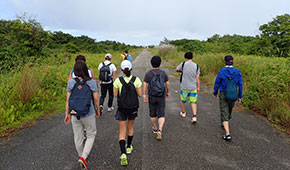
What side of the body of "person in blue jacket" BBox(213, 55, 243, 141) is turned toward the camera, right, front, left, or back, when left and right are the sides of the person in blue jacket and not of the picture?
back

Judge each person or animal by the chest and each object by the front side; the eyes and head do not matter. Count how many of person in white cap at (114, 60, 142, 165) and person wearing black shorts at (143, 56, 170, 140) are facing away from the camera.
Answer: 2

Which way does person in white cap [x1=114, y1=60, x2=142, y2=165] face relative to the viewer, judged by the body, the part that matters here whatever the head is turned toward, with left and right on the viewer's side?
facing away from the viewer

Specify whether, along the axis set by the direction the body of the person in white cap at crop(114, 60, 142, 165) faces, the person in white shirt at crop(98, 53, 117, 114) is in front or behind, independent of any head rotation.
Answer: in front

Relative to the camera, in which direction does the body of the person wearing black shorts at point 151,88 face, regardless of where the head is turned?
away from the camera

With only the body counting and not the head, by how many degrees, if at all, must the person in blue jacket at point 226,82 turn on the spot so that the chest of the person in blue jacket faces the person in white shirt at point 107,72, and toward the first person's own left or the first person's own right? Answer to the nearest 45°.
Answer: approximately 90° to the first person's own left

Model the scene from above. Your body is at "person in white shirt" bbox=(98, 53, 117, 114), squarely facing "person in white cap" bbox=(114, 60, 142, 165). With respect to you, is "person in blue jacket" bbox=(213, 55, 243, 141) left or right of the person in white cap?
left

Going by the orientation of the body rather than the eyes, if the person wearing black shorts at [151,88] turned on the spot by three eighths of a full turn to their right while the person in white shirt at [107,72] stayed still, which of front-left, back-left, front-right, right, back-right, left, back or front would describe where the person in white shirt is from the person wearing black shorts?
back

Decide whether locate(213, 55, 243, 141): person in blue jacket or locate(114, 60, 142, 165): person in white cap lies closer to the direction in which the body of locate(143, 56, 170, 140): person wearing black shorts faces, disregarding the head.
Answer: the person in blue jacket

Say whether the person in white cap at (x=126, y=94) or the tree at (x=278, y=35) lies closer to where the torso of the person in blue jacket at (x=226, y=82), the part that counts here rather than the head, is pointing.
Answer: the tree

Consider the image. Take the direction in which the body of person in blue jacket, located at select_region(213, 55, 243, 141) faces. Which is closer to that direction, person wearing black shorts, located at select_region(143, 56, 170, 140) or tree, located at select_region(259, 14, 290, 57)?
the tree

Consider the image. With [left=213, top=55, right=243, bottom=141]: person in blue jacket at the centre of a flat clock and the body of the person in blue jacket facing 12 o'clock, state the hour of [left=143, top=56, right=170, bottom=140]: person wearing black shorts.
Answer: The person wearing black shorts is roughly at 8 o'clock from the person in blue jacket.

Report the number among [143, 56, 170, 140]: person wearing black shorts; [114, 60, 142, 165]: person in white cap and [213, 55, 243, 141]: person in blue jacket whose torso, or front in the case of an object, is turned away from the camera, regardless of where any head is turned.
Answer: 3
